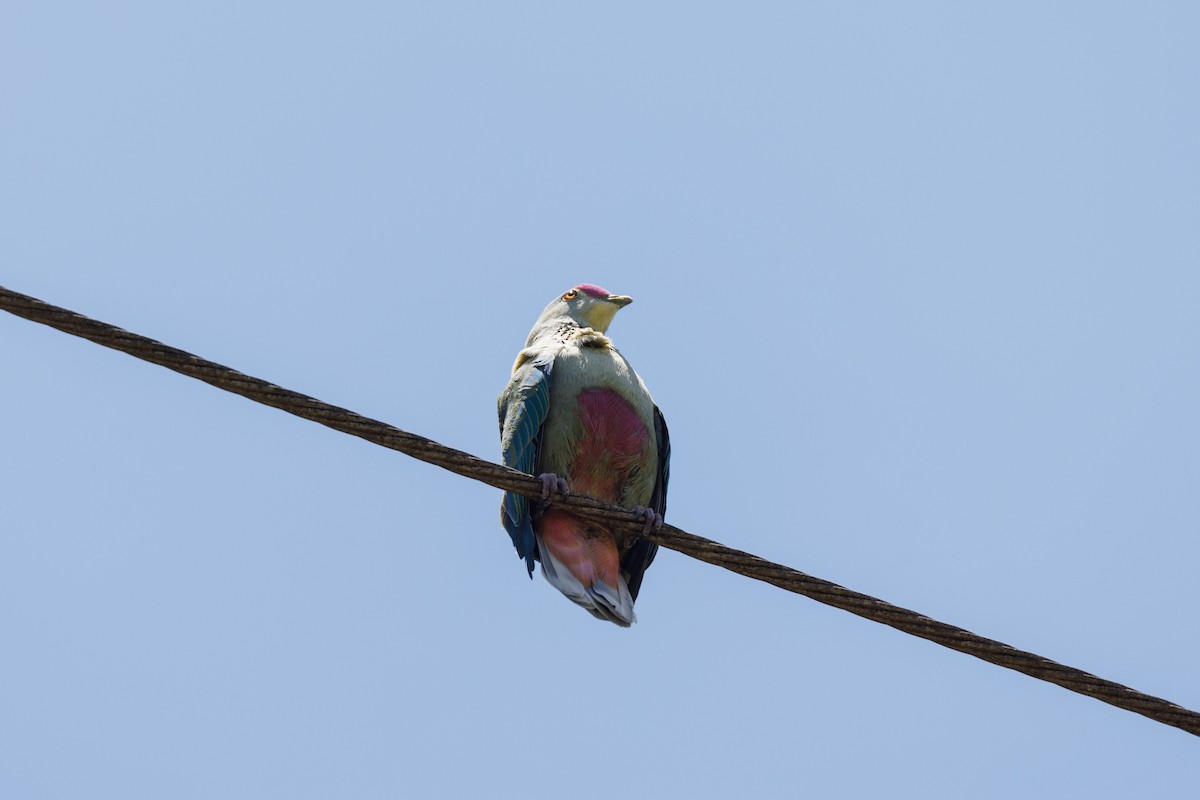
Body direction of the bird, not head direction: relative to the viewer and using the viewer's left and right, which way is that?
facing the viewer and to the right of the viewer
